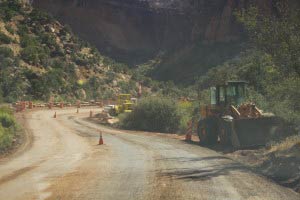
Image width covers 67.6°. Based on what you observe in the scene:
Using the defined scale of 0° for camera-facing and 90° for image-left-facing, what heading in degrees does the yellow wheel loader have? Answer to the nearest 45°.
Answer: approximately 315°

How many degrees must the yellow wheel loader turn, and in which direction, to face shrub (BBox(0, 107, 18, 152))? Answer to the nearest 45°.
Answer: approximately 135° to its right

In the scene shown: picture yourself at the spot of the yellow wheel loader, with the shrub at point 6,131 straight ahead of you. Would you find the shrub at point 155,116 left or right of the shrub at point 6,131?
right

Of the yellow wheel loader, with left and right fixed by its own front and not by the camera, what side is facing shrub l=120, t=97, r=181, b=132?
back
